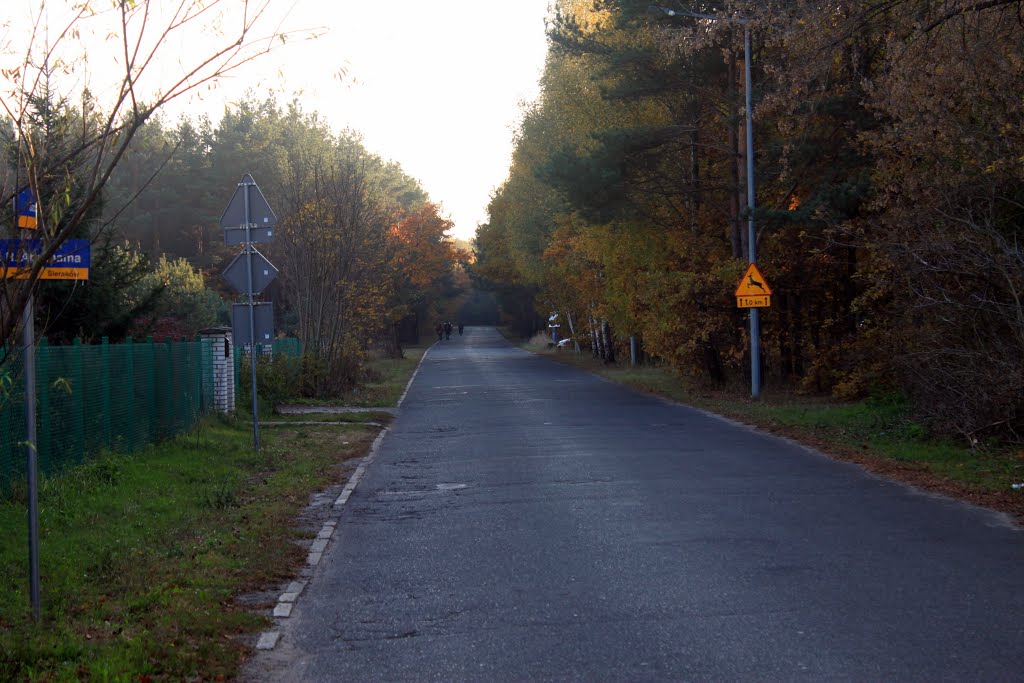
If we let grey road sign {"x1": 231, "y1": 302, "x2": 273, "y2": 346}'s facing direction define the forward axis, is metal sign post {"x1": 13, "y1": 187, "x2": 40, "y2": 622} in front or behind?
behind

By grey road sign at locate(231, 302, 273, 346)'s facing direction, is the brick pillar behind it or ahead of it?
ahead

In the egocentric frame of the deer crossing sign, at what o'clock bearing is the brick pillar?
The brick pillar is roughly at 2 o'clock from the deer crossing sign.

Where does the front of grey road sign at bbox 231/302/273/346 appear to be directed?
away from the camera

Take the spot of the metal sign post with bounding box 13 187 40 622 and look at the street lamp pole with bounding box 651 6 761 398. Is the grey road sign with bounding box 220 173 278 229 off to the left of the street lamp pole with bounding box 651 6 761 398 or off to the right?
left

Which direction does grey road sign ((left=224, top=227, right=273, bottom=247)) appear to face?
away from the camera

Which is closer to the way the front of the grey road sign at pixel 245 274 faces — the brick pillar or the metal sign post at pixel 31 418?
the brick pillar

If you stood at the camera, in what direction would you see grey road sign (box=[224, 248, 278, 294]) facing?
facing away from the viewer

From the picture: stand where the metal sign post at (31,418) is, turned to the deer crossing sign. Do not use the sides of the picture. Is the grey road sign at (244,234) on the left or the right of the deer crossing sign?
left

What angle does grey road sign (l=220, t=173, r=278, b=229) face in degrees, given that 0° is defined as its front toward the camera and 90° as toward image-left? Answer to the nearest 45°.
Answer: approximately 180°
